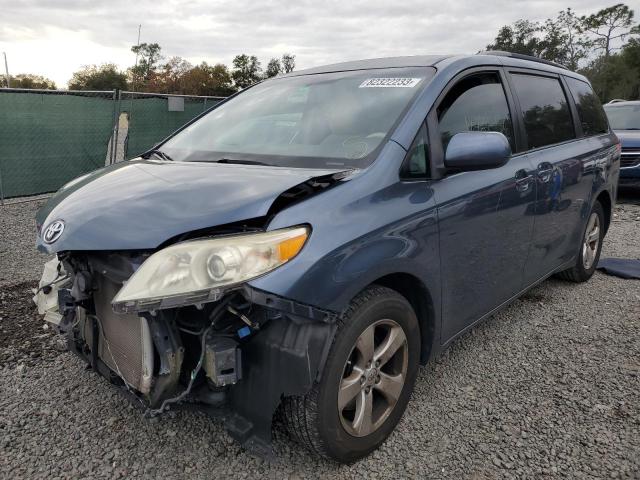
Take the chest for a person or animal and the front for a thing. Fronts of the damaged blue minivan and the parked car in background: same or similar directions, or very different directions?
same or similar directions

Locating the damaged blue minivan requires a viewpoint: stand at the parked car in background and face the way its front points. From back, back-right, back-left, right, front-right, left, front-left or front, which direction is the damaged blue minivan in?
front

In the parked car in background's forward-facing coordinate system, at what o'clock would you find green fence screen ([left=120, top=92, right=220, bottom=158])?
The green fence screen is roughly at 2 o'clock from the parked car in background.

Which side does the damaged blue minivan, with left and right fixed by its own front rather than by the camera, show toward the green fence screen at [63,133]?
right

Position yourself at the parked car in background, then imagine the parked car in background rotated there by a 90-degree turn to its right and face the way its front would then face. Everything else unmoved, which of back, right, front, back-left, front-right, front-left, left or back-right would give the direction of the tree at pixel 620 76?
right

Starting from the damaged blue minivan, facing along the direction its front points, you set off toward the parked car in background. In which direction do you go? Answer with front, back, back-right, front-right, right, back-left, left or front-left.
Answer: back

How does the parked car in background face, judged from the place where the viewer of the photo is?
facing the viewer

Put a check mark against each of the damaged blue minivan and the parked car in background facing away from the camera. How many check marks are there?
0

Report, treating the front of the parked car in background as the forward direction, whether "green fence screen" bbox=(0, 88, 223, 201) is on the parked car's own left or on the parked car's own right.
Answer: on the parked car's own right

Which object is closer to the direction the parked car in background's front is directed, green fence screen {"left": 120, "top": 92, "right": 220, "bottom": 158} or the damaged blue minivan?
the damaged blue minivan
